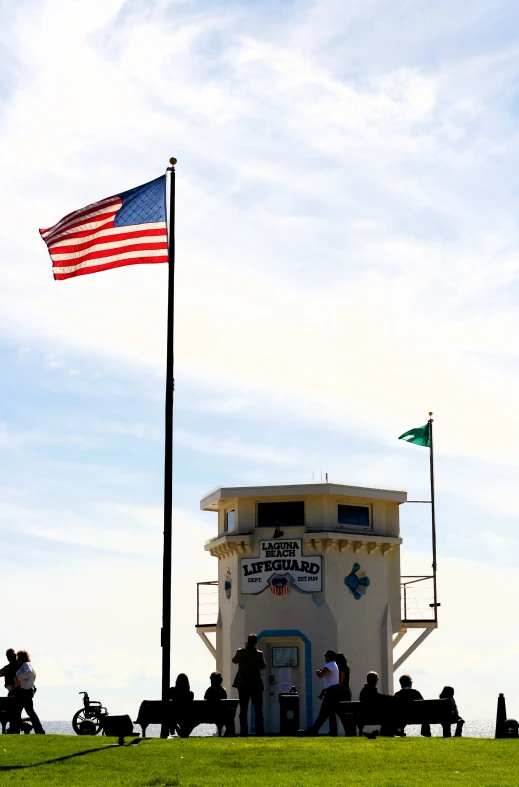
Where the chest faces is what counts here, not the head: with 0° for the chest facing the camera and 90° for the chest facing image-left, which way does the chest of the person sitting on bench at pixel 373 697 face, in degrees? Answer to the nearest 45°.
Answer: approximately 180°

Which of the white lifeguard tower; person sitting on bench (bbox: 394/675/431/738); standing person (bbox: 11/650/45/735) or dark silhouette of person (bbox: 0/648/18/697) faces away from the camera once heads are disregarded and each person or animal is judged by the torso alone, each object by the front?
the person sitting on bench

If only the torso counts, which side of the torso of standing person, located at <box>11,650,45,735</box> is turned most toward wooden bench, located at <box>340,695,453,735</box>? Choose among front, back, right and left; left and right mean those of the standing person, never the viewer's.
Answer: back

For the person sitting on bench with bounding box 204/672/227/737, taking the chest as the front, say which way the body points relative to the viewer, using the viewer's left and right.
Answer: facing away from the viewer

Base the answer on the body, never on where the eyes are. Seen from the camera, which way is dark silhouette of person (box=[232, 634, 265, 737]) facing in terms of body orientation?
away from the camera

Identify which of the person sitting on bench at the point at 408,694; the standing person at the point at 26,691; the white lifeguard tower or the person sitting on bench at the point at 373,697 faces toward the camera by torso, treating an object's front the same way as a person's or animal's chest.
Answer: the white lifeguard tower

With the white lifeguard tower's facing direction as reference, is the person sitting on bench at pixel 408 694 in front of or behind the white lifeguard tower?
in front

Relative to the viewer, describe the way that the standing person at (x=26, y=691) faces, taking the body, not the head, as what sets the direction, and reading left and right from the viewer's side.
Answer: facing to the left of the viewer

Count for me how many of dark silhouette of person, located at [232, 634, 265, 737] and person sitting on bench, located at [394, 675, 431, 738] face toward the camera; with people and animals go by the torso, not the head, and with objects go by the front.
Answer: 0
